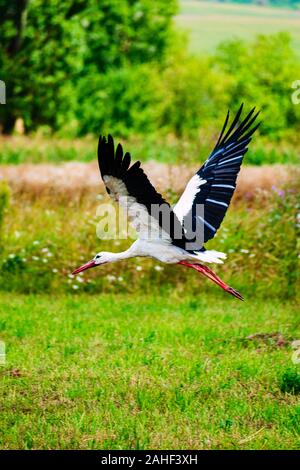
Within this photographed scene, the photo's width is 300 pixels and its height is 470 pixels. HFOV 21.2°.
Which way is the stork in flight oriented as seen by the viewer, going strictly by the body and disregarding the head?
to the viewer's left
